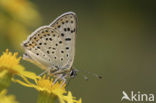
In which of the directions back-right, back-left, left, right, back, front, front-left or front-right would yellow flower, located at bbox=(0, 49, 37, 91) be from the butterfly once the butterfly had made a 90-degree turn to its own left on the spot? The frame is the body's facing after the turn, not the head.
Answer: back-left

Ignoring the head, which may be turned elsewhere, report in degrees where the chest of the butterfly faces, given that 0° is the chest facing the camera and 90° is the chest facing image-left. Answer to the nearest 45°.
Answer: approximately 270°
